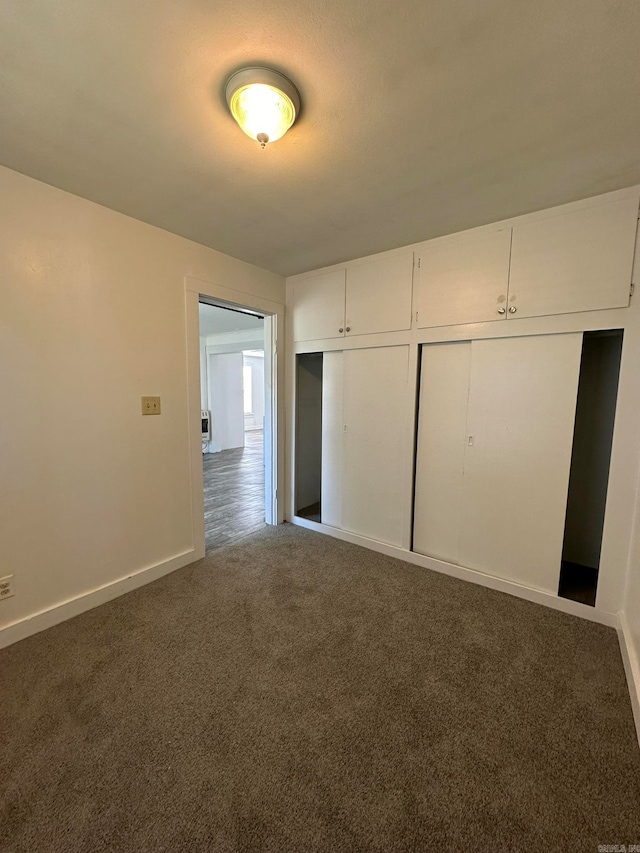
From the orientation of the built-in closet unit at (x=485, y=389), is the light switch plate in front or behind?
in front

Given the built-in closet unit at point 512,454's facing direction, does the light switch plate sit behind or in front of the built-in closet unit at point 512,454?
in front

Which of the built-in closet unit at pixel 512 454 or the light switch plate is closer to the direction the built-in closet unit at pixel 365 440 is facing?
the light switch plate

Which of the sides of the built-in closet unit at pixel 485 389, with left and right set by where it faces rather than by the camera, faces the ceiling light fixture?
front

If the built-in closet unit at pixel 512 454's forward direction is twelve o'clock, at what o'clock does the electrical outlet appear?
The electrical outlet is roughly at 12 o'clock from the built-in closet unit.

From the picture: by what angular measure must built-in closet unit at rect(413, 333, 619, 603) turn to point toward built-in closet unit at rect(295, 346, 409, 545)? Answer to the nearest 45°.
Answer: approximately 45° to its right

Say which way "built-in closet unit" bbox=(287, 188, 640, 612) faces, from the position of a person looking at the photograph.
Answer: facing the viewer and to the left of the viewer

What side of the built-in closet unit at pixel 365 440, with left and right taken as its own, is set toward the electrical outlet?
front

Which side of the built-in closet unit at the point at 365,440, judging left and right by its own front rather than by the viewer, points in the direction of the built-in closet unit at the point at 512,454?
left

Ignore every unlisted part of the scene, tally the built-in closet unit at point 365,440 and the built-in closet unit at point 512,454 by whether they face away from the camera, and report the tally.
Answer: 0

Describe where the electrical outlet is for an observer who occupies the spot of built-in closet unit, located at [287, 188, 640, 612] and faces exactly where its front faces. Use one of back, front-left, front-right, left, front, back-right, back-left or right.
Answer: front
